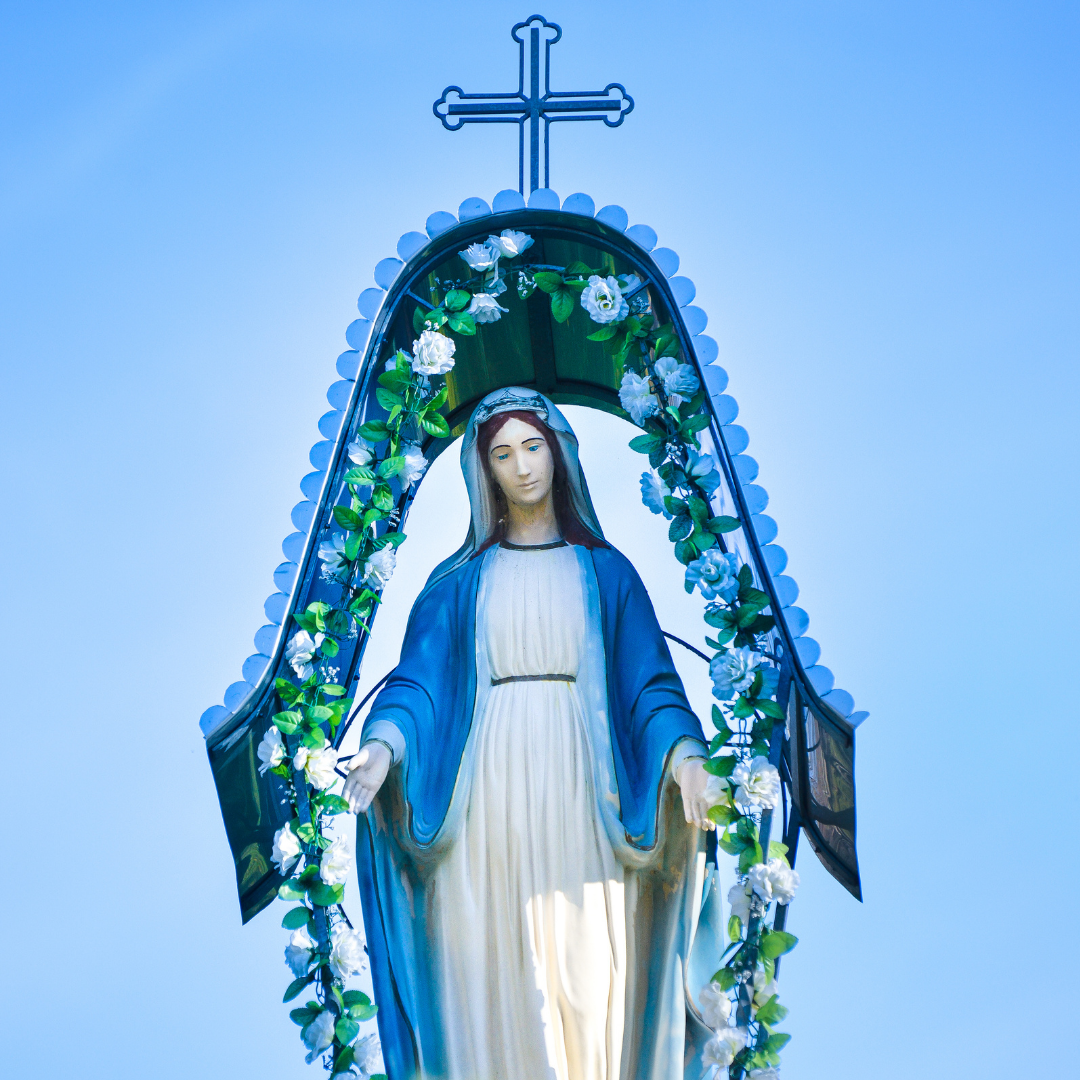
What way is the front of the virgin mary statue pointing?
toward the camera
